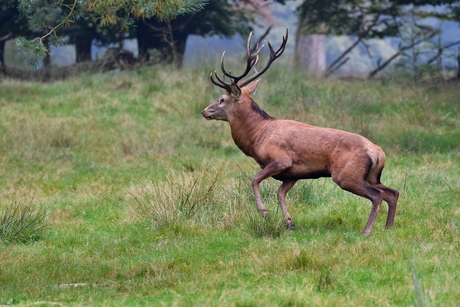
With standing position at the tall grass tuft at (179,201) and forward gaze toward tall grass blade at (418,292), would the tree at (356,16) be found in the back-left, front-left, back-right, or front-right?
back-left

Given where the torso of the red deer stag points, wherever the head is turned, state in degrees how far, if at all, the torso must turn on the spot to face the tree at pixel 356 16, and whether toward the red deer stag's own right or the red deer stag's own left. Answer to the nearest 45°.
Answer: approximately 90° to the red deer stag's own right

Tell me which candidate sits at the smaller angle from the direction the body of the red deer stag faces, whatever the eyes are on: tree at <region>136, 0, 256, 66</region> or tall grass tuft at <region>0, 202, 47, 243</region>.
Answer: the tall grass tuft

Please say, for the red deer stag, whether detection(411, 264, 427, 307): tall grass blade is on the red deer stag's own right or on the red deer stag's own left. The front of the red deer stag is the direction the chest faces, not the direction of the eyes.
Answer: on the red deer stag's own left

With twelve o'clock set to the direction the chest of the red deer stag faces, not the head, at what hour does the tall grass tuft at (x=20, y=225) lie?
The tall grass tuft is roughly at 12 o'clock from the red deer stag.

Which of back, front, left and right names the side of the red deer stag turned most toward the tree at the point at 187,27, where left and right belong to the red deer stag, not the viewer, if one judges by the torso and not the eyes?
right

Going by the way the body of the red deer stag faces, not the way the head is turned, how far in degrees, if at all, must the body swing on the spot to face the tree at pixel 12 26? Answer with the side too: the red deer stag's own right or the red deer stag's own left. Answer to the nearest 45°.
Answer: approximately 45° to the red deer stag's own right

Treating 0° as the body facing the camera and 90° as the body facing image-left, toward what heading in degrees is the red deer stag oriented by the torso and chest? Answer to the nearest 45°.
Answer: approximately 90°

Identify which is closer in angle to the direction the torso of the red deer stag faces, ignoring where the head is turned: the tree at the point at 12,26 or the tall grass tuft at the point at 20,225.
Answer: the tall grass tuft
